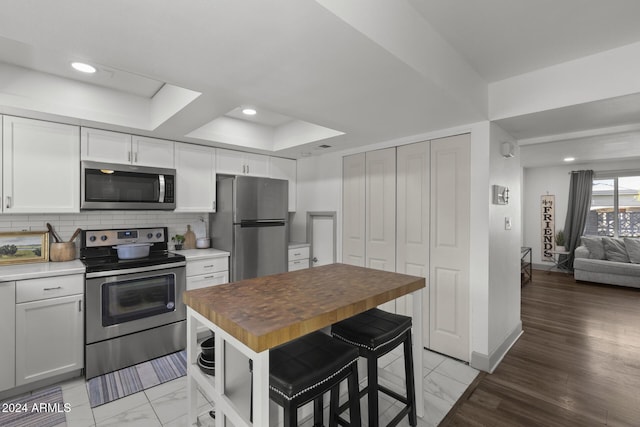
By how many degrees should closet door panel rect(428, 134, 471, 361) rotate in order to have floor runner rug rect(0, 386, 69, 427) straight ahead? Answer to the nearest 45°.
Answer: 0° — it already faces it

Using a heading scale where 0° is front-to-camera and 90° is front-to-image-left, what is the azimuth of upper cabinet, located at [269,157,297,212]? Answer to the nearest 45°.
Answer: approximately 315°
